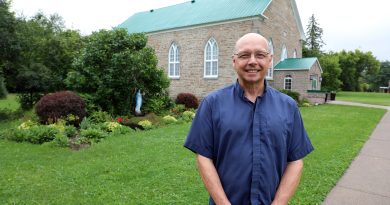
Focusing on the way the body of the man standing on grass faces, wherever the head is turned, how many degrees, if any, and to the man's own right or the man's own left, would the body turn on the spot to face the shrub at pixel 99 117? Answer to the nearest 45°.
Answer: approximately 135° to the man's own right

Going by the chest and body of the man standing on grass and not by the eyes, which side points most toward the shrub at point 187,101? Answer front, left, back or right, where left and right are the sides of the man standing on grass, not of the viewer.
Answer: back

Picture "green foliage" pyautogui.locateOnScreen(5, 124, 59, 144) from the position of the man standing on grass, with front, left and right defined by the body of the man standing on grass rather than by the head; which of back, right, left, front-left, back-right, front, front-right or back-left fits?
back-right

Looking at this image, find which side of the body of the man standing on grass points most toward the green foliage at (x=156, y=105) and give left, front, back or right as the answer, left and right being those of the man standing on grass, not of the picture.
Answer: back

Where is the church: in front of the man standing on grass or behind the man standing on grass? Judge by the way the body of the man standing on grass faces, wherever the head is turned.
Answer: behind

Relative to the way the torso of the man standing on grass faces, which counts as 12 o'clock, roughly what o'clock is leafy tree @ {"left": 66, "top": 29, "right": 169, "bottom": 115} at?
The leafy tree is roughly at 5 o'clock from the man standing on grass.

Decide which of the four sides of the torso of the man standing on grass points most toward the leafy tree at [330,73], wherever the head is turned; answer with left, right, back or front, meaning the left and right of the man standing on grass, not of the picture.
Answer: back

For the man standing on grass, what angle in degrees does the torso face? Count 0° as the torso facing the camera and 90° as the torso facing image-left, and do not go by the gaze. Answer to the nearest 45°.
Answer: approximately 0°
